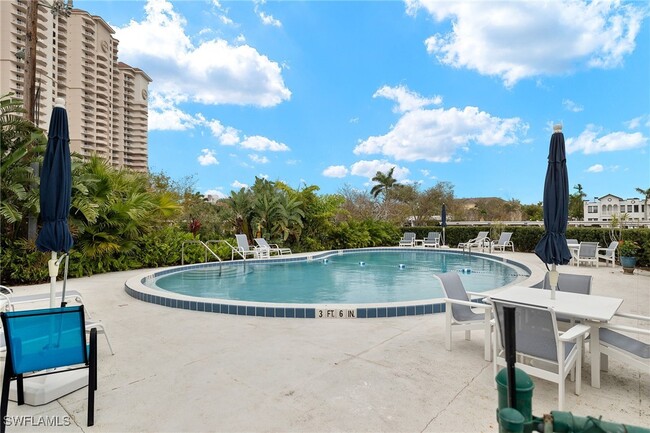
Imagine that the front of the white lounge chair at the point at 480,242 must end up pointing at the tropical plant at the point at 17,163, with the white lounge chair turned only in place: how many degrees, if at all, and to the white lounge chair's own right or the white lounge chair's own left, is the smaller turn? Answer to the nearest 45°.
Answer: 0° — it already faces it

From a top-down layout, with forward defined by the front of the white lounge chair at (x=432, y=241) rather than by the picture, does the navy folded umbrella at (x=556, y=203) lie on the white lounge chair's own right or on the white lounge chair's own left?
on the white lounge chair's own left

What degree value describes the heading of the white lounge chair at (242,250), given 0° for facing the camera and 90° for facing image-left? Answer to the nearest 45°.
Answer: approximately 315°

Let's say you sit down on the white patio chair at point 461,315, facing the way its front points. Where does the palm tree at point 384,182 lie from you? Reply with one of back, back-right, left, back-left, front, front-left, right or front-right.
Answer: back-left

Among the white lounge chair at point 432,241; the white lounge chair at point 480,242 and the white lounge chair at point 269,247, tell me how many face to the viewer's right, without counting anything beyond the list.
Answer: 1

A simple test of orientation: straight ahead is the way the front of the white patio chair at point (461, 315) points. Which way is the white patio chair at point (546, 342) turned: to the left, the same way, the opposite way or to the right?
to the left

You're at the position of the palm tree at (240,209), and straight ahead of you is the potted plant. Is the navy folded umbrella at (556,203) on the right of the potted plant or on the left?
right

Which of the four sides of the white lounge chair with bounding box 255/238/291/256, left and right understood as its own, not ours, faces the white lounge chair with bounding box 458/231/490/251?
front

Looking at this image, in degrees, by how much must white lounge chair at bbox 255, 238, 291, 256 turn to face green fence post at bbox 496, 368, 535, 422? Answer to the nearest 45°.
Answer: approximately 90° to its right

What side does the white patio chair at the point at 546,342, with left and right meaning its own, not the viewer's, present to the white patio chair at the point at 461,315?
left

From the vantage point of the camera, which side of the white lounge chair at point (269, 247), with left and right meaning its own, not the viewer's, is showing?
right

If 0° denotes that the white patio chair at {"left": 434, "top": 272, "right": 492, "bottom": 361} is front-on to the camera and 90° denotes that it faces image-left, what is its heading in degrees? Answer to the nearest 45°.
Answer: approximately 315°

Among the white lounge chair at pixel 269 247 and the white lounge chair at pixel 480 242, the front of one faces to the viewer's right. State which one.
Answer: the white lounge chair at pixel 269 247

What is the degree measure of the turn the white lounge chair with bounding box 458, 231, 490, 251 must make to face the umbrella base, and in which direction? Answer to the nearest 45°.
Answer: approximately 45° to its left
